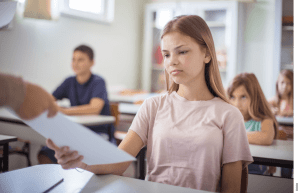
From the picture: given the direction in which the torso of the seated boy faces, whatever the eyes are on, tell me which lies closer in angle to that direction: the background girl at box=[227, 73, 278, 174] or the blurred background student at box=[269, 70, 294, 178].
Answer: the background girl

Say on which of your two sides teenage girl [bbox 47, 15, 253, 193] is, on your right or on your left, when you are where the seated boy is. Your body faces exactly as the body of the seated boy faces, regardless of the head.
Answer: on your left

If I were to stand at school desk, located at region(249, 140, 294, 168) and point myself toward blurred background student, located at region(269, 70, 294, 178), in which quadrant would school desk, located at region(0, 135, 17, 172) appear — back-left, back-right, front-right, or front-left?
back-left

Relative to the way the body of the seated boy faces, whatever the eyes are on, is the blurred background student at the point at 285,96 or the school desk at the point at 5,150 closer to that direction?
the school desk
